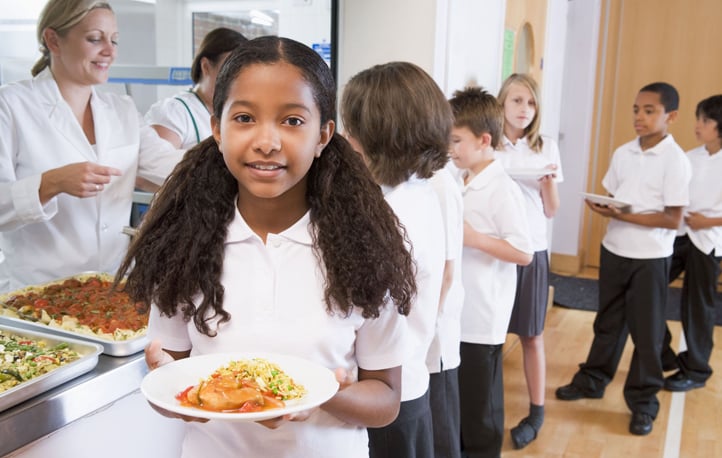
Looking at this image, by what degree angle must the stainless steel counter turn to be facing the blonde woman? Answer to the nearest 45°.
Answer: approximately 135° to its left

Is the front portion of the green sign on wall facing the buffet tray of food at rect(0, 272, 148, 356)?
no

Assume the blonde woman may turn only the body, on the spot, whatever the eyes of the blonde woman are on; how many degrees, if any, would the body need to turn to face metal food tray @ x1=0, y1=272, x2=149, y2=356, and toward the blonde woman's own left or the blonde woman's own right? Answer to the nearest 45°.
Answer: approximately 45° to the blonde woman's own right

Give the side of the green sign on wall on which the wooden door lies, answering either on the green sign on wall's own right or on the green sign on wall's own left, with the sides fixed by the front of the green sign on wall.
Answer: on the green sign on wall's own left

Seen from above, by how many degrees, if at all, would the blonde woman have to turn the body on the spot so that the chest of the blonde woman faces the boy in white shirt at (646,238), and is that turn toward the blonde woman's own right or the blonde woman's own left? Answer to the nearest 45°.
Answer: approximately 45° to the blonde woman's own left

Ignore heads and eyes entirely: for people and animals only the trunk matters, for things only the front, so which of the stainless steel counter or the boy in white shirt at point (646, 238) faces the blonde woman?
the boy in white shirt

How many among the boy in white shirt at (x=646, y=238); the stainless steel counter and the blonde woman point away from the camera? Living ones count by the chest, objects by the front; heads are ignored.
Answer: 0

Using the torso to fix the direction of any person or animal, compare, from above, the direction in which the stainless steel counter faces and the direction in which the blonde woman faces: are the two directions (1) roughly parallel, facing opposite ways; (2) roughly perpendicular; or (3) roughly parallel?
roughly parallel

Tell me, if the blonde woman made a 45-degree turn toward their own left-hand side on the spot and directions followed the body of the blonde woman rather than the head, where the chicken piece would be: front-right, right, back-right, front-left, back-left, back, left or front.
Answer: right

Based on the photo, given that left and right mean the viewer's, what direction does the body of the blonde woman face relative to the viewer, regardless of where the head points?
facing the viewer and to the right of the viewer

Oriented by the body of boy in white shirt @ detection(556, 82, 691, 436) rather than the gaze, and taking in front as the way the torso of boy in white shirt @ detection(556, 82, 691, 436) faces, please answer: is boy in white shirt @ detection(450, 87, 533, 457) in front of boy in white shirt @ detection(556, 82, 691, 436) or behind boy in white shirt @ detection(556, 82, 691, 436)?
in front

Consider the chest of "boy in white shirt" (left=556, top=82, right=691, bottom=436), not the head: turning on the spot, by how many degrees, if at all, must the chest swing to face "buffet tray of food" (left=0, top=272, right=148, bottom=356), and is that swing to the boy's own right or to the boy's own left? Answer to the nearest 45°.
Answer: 0° — they already face it

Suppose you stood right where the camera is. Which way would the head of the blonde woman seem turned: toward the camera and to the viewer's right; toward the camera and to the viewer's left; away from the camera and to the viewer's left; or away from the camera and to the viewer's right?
toward the camera and to the viewer's right

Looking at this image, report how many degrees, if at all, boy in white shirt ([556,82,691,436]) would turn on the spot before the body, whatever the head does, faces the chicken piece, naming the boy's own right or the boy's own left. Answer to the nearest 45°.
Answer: approximately 45° to the boy's own left

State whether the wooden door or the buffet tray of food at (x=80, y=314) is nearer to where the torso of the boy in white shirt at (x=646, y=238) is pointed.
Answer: the buffet tray of food

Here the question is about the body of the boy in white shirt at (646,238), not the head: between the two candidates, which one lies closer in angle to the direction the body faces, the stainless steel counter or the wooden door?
the stainless steel counter

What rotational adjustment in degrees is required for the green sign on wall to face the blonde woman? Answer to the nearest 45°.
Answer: approximately 90° to its right

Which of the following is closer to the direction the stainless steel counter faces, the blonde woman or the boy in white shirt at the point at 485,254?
the boy in white shirt

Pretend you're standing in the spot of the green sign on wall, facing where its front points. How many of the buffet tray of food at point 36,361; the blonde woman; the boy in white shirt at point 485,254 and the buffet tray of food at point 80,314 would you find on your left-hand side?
0

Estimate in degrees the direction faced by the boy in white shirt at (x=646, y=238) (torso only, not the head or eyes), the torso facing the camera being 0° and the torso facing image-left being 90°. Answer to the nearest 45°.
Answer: approximately 45°
